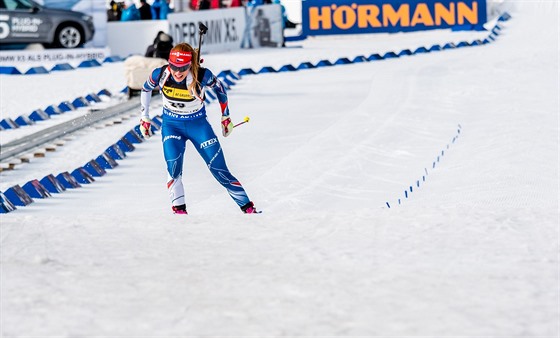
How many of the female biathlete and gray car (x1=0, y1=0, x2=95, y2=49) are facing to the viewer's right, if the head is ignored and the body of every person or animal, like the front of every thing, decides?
1

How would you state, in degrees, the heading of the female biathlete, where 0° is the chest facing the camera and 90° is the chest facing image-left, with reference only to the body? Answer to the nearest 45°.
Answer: approximately 0°

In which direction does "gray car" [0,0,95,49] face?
to the viewer's right

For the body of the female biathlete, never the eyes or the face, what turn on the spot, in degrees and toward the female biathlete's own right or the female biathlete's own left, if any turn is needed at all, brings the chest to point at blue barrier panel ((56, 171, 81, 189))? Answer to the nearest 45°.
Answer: approximately 135° to the female biathlete's own right

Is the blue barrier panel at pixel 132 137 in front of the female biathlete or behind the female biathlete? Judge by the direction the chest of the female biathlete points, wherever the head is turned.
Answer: behind

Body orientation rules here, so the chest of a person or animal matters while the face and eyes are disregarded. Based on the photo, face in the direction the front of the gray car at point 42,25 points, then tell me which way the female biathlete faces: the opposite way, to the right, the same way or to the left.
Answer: to the right

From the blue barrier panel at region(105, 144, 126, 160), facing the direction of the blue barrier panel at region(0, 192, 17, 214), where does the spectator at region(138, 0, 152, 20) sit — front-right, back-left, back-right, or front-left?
back-right

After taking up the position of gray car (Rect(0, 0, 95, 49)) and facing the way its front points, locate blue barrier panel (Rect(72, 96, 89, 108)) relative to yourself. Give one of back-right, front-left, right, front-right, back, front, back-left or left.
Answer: right

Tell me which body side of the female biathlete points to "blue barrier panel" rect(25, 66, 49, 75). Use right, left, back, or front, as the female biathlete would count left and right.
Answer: back

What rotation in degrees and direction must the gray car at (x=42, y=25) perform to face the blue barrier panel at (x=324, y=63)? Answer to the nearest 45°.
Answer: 0° — it already faces it

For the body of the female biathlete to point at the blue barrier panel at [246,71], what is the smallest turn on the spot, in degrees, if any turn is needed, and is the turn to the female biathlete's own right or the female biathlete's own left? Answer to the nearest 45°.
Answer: approximately 180°

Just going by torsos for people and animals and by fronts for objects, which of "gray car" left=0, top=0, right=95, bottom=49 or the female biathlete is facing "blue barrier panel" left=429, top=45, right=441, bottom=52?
the gray car
